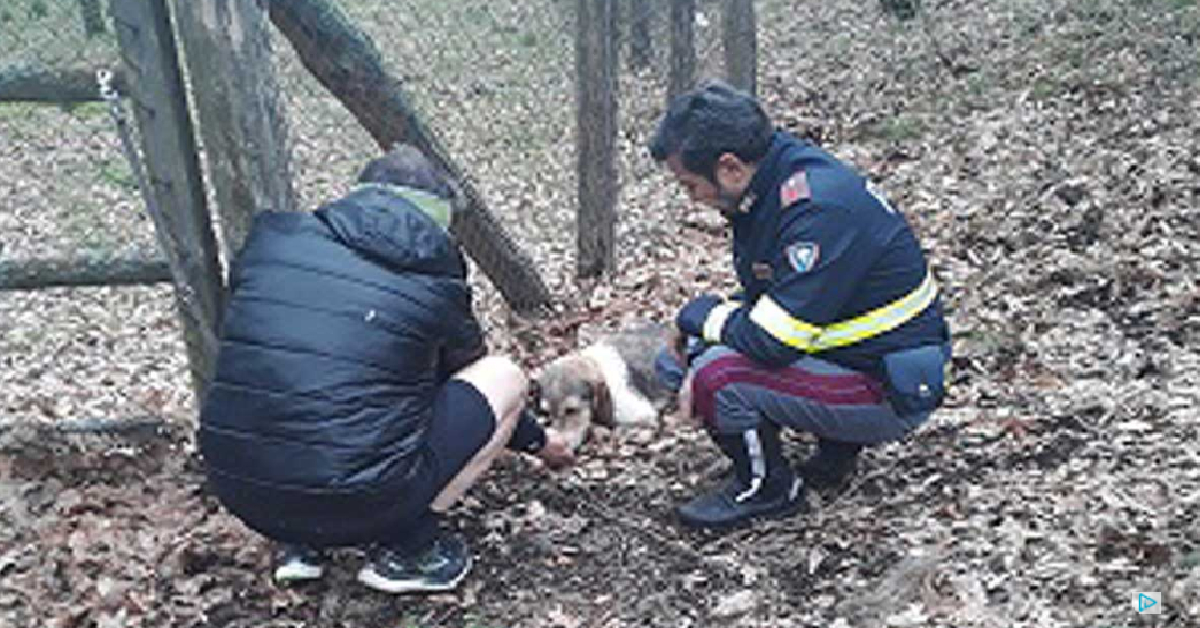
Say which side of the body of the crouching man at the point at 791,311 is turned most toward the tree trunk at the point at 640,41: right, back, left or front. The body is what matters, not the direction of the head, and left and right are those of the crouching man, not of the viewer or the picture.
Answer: right

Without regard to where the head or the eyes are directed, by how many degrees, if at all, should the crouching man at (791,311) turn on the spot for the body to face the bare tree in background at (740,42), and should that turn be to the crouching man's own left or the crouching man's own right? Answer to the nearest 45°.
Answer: approximately 90° to the crouching man's own right

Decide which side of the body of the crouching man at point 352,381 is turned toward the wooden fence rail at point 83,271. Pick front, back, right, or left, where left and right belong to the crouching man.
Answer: left

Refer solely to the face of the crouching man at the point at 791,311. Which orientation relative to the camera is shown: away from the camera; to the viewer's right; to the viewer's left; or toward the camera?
to the viewer's left

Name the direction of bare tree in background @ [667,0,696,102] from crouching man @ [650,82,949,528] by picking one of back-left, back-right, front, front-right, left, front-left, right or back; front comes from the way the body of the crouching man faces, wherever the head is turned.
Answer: right

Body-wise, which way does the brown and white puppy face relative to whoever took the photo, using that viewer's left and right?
facing the viewer and to the left of the viewer

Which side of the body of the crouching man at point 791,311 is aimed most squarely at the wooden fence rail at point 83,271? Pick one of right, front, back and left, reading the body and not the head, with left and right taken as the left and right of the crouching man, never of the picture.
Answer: front

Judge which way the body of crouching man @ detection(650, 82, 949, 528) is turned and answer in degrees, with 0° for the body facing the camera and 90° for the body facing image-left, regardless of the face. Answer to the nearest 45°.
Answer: approximately 90°

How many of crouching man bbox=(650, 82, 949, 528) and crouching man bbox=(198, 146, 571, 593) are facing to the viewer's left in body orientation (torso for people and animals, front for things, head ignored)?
1

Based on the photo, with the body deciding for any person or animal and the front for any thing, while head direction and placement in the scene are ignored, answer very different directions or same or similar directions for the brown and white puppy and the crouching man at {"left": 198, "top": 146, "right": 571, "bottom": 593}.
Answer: very different directions

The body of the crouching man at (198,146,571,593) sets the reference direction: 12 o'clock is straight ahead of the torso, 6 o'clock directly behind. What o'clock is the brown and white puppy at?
The brown and white puppy is roughly at 12 o'clock from the crouching man.

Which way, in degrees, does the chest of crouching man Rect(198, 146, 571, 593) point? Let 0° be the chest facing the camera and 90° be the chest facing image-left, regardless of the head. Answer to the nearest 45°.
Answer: approximately 225°

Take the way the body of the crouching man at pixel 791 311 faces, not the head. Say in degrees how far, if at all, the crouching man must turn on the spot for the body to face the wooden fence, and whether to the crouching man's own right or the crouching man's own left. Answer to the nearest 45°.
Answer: approximately 45° to the crouching man's own right
